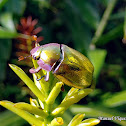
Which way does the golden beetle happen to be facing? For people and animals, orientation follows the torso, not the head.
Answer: to the viewer's left
